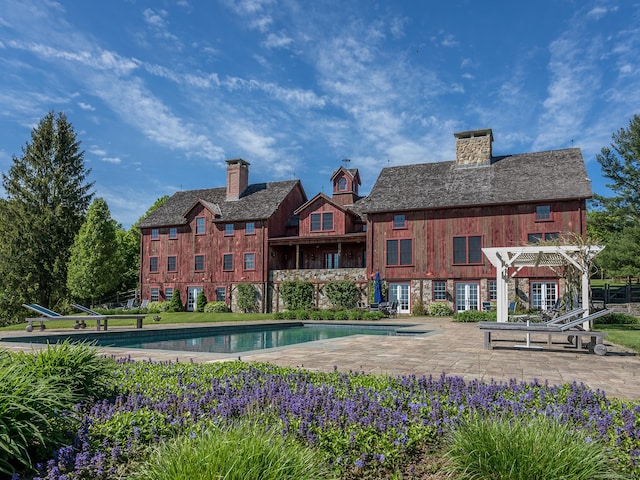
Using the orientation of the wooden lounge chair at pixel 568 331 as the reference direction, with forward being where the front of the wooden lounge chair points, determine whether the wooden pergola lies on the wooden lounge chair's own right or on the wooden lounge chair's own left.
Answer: on the wooden lounge chair's own right

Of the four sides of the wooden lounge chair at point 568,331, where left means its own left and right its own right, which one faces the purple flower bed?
left

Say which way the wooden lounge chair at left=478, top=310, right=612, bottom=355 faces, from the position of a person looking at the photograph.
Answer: facing to the left of the viewer

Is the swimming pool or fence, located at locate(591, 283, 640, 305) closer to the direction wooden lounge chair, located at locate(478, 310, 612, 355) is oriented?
the swimming pool

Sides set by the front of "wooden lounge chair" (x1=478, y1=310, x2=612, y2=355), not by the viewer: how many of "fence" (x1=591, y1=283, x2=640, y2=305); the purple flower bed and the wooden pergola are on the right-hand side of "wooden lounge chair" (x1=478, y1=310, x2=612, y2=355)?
2

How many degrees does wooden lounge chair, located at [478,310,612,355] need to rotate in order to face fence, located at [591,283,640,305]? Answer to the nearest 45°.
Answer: approximately 90° to its right
